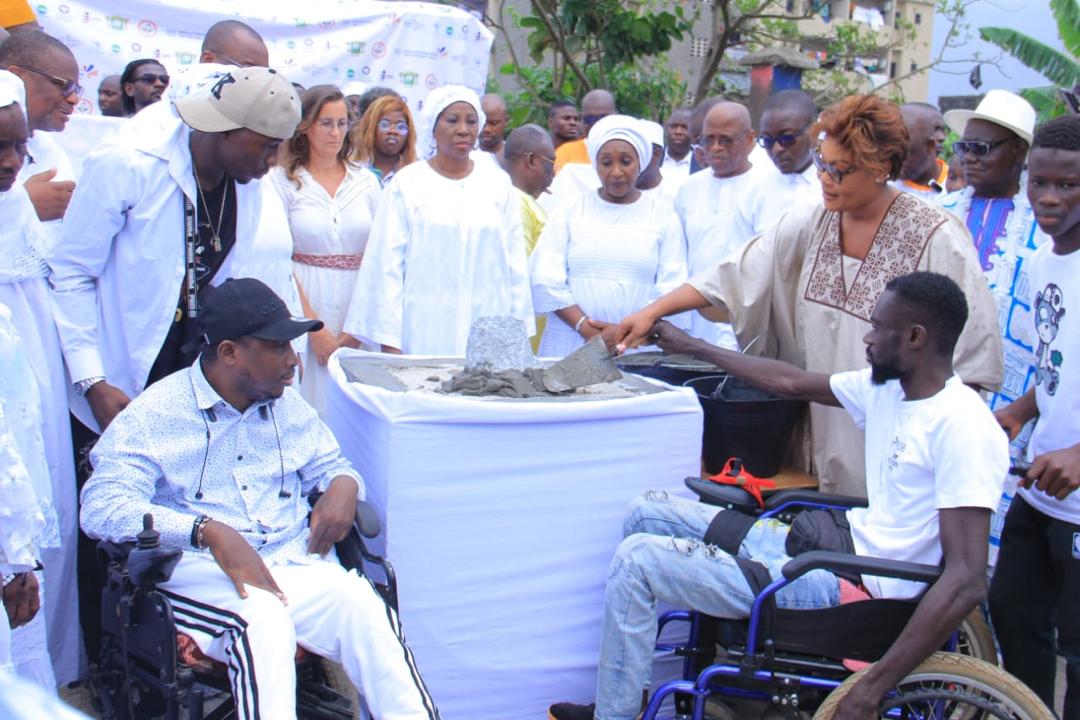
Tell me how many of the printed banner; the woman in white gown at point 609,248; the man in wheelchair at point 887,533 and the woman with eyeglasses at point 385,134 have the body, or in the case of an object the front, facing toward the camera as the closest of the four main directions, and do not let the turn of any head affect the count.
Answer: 3

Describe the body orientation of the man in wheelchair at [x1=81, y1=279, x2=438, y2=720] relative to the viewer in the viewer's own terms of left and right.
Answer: facing the viewer and to the right of the viewer

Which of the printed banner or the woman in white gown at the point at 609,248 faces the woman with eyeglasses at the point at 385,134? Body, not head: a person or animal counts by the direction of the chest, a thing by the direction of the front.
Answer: the printed banner

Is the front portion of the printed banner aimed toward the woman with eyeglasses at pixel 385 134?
yes

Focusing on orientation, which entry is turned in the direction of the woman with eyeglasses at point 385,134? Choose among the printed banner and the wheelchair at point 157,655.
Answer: the printed banner

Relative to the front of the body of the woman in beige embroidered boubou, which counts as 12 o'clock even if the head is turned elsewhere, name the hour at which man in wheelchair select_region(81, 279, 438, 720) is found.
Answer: The man in wheelchair is roughly at 12 o'clock from the woman in beige embroidered boubou.

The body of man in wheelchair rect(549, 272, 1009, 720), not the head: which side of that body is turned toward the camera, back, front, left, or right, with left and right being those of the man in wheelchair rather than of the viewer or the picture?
left

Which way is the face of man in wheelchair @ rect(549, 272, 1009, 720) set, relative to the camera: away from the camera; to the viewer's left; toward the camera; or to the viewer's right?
to the viewer's left

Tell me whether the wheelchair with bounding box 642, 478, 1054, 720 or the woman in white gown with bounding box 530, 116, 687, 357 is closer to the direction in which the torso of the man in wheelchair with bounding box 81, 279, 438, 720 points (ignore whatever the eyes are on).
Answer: the wheelchair

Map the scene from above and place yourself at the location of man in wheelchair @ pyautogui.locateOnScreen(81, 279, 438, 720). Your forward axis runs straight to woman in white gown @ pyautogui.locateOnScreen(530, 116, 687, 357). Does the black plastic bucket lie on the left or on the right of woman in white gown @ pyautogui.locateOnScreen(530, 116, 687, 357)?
right

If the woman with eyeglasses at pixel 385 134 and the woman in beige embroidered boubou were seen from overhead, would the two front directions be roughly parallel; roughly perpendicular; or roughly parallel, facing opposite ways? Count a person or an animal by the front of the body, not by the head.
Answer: roughly perpendicular

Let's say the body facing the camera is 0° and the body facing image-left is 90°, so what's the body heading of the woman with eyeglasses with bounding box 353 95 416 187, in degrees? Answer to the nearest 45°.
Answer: approximately 0°
